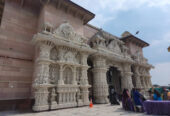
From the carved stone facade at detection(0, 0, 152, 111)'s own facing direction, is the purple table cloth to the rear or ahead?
ahead

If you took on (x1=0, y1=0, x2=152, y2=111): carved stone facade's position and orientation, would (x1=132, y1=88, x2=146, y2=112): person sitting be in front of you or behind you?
in front

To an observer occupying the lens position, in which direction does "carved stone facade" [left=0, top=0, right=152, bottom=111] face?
facing the viewer and to the right of the viewer
